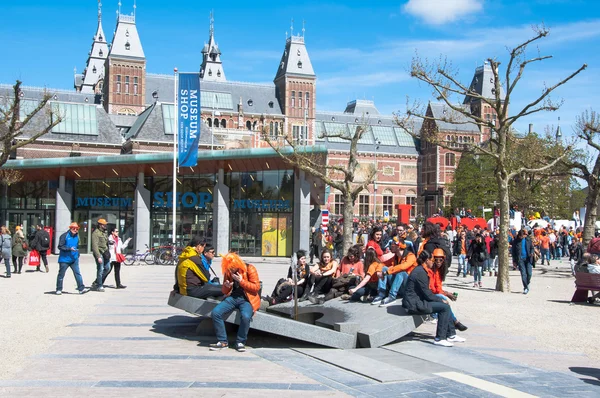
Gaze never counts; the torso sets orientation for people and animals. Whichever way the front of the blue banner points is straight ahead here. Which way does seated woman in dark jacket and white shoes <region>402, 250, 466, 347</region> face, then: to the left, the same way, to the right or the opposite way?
to the left

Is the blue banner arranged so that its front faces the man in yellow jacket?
yes

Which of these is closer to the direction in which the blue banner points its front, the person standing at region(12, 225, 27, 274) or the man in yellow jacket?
the man in yellow jacket

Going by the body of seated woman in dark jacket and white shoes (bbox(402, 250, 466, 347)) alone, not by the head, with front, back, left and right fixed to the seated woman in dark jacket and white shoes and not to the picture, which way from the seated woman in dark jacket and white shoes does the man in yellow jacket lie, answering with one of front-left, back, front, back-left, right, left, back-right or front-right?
back

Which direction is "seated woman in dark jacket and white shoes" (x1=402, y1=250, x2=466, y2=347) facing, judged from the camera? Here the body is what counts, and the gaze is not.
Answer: to the viewer's right

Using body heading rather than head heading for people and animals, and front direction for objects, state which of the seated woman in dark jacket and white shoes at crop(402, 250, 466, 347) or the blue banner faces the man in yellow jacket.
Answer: the blue banner

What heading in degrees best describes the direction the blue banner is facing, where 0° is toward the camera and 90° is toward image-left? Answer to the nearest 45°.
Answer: approximately 0°

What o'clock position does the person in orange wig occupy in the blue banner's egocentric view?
The person in orange wig is roughly at 12 o'clock from the blue banner.
